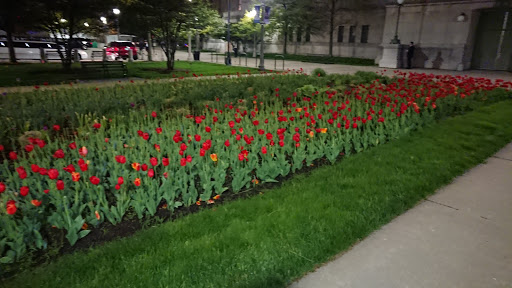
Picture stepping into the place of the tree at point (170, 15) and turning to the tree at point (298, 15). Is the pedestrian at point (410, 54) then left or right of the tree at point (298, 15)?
right

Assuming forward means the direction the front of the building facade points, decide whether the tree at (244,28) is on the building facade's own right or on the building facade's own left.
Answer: on the building facade's own right

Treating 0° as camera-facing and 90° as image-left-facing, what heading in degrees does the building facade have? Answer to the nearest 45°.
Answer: approximately 45°

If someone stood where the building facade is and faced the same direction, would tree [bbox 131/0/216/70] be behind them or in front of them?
in front

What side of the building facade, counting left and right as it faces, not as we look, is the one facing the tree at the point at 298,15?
right

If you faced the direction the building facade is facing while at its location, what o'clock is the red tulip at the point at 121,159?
The red tulip is roughly at 11 o'clock from the building facade.

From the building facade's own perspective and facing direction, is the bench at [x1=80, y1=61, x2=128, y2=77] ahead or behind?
ahead
